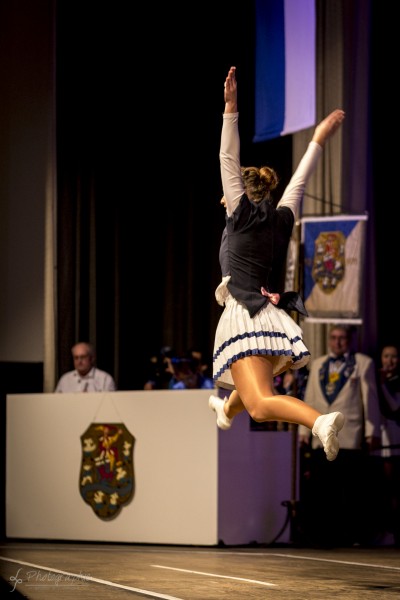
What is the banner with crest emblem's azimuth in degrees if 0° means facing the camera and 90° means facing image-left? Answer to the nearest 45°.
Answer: approximately 0°

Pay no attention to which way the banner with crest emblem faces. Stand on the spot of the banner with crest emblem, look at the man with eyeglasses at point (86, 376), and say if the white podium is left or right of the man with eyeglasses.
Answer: left

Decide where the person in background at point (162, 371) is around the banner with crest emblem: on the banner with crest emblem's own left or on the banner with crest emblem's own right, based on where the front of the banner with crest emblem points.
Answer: on the banner with crest emblem's own right

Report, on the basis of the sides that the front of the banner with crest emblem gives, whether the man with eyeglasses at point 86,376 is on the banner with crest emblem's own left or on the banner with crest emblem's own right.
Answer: on the banner with crest emblem's own right

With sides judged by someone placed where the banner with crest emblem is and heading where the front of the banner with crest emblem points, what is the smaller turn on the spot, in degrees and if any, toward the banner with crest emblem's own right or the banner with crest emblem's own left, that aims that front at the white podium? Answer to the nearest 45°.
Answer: approximately 45° to the banner with crest emblem's own right
